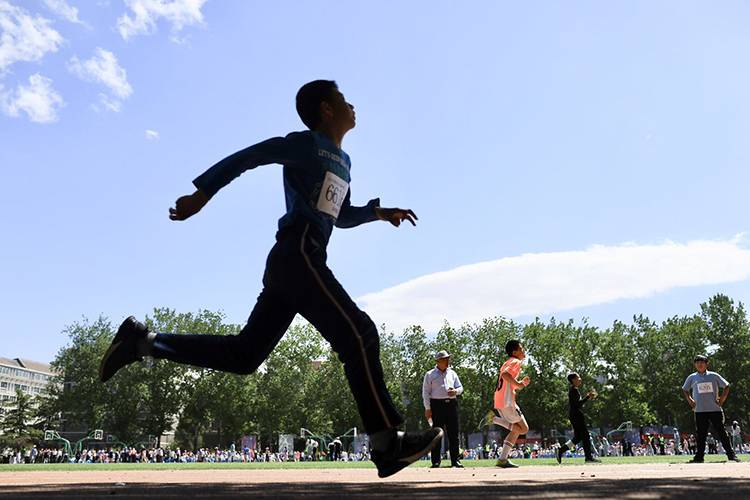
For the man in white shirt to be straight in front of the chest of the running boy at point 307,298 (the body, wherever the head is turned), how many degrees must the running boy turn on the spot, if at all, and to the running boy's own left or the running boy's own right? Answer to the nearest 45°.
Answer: approximately 90° to the running boy's own left

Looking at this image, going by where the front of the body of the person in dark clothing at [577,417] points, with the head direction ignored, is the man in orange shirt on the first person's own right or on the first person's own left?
on the first person's own right

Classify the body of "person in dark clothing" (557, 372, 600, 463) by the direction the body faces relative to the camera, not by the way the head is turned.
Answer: to the viewer's right

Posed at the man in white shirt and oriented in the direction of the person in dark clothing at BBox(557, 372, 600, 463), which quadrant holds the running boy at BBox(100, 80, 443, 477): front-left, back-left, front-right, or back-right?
back-right

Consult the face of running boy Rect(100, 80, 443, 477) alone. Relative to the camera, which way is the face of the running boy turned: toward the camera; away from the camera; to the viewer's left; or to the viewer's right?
to the viewer's right

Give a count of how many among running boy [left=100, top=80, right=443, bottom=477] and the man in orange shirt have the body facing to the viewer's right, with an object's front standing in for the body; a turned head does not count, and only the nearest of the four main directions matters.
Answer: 2

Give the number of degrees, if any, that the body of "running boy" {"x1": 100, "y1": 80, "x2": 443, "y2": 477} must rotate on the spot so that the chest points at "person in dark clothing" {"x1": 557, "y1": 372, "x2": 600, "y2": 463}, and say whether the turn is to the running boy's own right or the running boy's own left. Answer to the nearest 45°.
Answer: approximately 45° to the running boy's own left

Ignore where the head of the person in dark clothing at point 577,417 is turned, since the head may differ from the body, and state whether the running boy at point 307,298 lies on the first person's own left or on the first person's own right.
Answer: on the first person's own right

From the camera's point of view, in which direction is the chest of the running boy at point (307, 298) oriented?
to the viewer's right

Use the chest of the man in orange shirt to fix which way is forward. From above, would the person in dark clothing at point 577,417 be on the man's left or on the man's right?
on the man's left

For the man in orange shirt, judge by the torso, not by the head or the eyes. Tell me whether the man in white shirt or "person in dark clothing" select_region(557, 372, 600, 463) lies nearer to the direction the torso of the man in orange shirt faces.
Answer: the person in dark clothing
